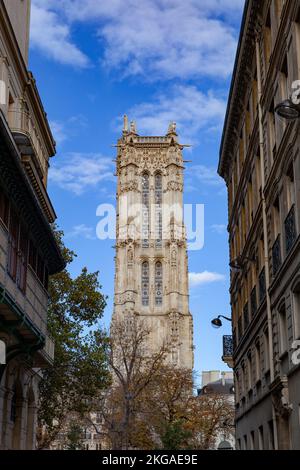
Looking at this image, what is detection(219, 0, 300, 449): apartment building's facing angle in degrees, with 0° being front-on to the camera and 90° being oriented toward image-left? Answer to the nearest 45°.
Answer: approximately 90°

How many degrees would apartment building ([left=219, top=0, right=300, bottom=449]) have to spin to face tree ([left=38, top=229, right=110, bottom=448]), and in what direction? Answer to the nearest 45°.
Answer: approximately 45° to its right

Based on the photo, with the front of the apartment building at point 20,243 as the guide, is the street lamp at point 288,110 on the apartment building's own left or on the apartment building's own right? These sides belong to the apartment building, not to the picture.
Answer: on the apartment building's own right

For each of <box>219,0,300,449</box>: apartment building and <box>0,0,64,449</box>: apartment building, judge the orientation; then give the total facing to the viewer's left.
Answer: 1

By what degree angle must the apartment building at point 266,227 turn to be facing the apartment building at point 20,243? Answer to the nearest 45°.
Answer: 0° — it already faces it

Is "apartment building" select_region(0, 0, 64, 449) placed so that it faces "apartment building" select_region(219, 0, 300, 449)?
yes

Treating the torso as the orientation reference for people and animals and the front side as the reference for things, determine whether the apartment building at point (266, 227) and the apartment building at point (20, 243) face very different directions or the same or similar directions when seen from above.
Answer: very different directions

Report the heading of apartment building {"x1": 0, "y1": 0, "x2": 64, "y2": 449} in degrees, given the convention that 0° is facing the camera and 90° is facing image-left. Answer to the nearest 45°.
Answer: approximately 270°
